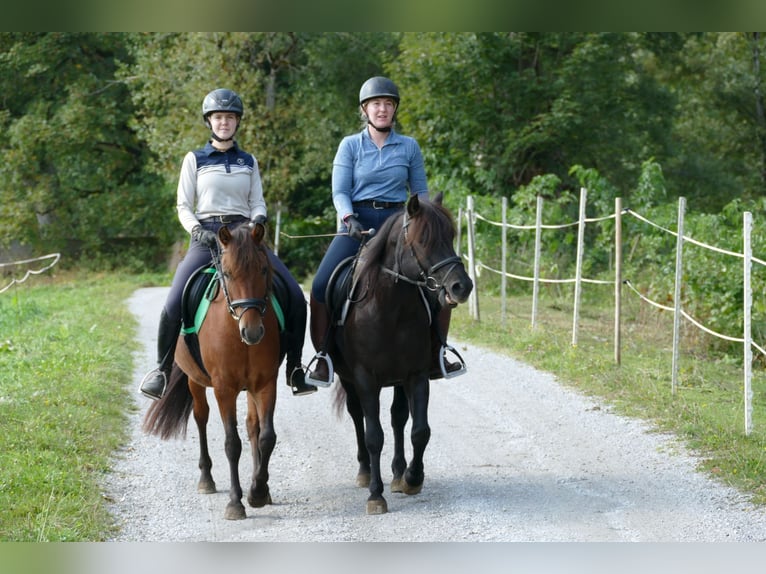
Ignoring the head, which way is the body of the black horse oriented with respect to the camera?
toward the camera

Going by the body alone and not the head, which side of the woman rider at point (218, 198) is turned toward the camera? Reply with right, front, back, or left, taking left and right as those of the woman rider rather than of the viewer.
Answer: front

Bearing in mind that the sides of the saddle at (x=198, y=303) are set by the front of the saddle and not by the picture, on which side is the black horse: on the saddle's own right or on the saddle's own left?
on the saddle's own left

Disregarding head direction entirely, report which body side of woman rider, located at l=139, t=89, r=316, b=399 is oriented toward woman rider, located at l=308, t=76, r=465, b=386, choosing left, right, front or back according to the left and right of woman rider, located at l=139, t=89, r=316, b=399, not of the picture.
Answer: left

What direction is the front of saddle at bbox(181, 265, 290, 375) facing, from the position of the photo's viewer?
facing the viewer

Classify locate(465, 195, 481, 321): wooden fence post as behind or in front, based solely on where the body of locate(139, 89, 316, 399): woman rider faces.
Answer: behind

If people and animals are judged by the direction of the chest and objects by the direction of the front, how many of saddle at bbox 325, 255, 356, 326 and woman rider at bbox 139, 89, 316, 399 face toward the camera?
2

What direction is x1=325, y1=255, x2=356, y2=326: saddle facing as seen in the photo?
toward the camera

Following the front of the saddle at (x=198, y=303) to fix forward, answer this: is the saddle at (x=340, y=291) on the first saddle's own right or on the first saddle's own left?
on the first saddle's own left

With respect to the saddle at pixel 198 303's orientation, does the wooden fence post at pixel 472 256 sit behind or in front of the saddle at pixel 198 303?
behind

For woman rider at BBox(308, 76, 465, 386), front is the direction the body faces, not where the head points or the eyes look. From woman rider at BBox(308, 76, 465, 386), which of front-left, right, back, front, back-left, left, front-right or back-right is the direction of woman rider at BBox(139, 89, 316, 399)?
right

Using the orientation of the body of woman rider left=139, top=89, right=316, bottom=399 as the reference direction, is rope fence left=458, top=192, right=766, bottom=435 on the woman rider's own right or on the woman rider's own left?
on the woman rider's own left

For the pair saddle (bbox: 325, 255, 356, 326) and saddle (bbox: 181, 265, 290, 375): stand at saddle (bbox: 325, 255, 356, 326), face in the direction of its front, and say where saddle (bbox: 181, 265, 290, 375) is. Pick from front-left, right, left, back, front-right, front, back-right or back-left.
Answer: right

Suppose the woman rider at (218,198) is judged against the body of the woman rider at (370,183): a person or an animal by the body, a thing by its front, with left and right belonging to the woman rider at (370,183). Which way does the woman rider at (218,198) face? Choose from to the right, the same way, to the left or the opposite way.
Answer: the same way

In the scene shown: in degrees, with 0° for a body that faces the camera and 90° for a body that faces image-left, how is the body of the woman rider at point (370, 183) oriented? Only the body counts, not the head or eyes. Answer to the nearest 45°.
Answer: approximately 0°

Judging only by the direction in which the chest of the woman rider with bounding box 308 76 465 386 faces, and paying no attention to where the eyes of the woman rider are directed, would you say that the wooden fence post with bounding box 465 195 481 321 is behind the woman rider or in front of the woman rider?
behind

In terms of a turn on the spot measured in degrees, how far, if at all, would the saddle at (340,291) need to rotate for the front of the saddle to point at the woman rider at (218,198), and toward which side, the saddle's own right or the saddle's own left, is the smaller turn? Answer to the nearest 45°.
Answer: approximately 90° to the saddle's own right
